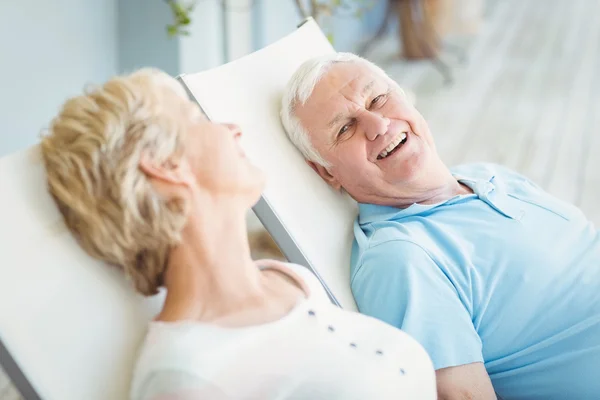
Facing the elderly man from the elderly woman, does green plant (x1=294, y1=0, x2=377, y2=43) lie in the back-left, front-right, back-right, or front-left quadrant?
front-left

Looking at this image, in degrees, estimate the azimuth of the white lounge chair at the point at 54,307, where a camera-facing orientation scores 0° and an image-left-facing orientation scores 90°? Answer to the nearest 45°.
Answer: approximately 315°
